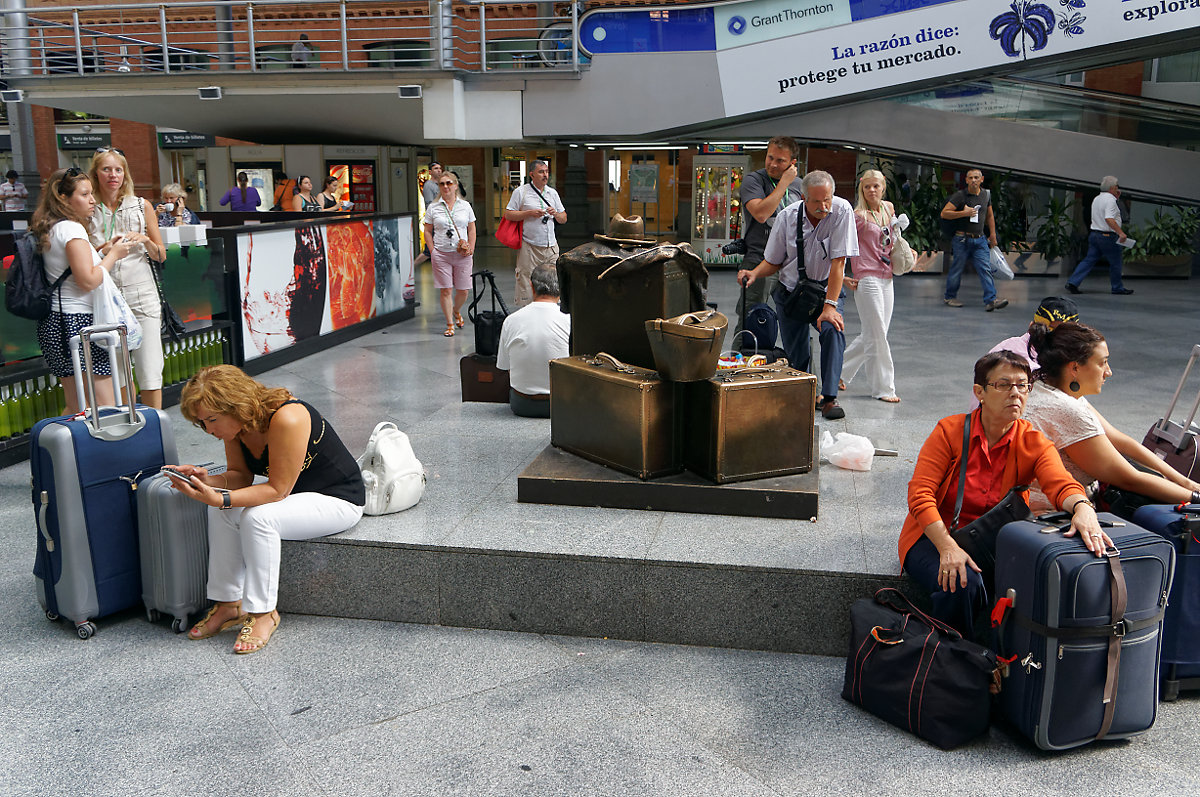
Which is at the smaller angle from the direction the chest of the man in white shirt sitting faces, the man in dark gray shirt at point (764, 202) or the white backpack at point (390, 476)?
the man in dark gray shirt

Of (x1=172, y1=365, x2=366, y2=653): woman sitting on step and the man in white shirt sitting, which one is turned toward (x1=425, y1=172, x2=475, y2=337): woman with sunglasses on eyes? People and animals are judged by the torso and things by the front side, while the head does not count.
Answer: the man in white shirt sitting

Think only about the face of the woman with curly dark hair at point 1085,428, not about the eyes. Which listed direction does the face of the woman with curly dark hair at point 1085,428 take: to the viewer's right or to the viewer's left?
to the viewer's right

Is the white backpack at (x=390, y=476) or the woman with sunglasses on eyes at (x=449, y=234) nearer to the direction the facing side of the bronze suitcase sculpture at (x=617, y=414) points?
the white backpack

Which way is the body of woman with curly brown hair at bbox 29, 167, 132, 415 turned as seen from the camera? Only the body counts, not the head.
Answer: to the viewer's right

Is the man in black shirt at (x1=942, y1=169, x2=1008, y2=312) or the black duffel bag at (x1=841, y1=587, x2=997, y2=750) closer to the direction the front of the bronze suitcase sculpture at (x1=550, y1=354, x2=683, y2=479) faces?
the black duffel bag

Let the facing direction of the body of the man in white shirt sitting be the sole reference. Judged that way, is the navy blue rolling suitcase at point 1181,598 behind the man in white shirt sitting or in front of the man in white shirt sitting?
behind

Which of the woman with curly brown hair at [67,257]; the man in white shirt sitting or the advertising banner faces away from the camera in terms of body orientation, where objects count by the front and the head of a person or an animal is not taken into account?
the man in white shirt sitting

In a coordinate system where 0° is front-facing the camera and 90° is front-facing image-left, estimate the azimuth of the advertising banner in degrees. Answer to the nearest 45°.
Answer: approximately 0°
